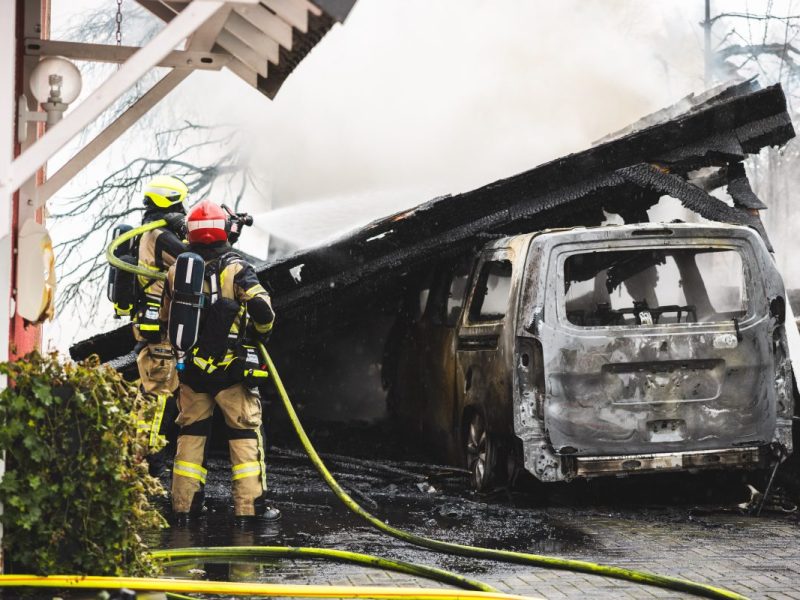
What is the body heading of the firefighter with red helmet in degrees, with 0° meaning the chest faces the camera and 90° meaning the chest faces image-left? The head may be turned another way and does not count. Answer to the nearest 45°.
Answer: approximately 225°

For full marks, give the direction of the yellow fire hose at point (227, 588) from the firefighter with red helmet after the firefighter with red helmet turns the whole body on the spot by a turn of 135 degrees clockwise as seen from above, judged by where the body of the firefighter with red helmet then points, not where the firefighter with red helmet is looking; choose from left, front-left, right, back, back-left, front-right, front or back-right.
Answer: front

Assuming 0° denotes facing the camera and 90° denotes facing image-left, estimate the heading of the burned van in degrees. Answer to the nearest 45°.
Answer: approximately 135°

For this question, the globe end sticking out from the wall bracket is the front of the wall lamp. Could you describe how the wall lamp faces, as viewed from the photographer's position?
facing to the right of the viewer

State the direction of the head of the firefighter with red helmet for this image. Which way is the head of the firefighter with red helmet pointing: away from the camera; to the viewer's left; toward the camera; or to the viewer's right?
away from the camera

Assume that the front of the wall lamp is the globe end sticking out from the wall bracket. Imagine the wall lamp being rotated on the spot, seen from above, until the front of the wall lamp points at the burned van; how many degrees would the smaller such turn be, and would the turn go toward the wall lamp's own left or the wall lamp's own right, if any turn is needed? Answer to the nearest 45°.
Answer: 0° — it already faces it

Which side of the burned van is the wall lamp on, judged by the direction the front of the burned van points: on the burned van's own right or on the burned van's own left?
on the burned van's own left

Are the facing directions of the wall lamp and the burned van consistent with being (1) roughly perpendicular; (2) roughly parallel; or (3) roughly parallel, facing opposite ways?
roughly perpendicular

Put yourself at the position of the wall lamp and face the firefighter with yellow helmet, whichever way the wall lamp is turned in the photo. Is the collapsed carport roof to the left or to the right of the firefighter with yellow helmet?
right

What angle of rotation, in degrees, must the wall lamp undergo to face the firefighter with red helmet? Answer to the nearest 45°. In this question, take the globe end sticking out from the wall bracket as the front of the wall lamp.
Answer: approximately 45° to its left

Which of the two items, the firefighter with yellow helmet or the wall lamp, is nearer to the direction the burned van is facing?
the firefighter with yellow helmet

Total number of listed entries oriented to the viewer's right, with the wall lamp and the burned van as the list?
1

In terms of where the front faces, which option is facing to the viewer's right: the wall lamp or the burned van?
the wall lamp

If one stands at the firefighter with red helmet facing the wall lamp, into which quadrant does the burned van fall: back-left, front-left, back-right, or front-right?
back-left
